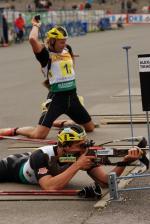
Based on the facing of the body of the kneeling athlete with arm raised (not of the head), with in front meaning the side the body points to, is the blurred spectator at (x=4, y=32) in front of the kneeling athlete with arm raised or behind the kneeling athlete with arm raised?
behind

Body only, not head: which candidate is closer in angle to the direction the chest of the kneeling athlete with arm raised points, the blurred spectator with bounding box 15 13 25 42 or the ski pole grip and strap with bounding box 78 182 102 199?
the ski pole grip and strap

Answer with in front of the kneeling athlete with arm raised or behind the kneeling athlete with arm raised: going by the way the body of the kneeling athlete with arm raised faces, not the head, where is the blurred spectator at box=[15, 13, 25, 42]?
behind

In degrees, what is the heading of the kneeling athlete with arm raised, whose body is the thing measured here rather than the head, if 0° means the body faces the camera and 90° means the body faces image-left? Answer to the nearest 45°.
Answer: approximately 315°
